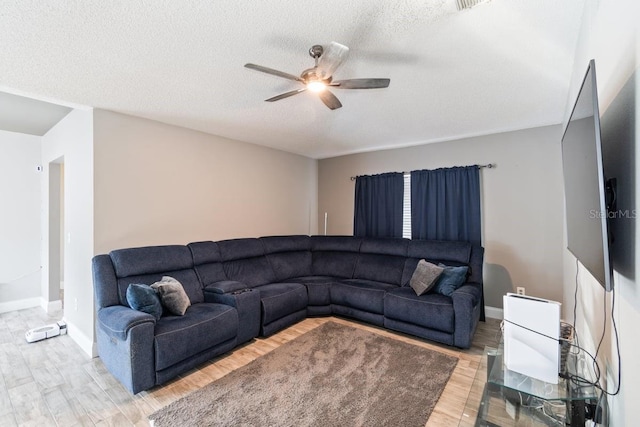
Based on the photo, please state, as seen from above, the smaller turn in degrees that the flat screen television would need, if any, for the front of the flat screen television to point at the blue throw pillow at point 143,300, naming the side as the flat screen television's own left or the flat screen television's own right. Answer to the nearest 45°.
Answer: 0° — it already faces it

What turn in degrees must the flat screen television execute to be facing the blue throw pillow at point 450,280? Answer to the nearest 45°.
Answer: approximately 45° to its right

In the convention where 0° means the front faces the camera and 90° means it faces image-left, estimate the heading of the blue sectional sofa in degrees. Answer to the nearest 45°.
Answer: approximately 0°

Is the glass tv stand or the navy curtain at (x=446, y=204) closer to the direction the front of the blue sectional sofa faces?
the glass tv stand

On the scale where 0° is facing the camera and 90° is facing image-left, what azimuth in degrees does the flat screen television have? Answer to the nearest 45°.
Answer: approximately 90°

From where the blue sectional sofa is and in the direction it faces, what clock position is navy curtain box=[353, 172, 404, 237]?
The navy curtain is roughly at 8 o'clock from the blue sectional sofa.
